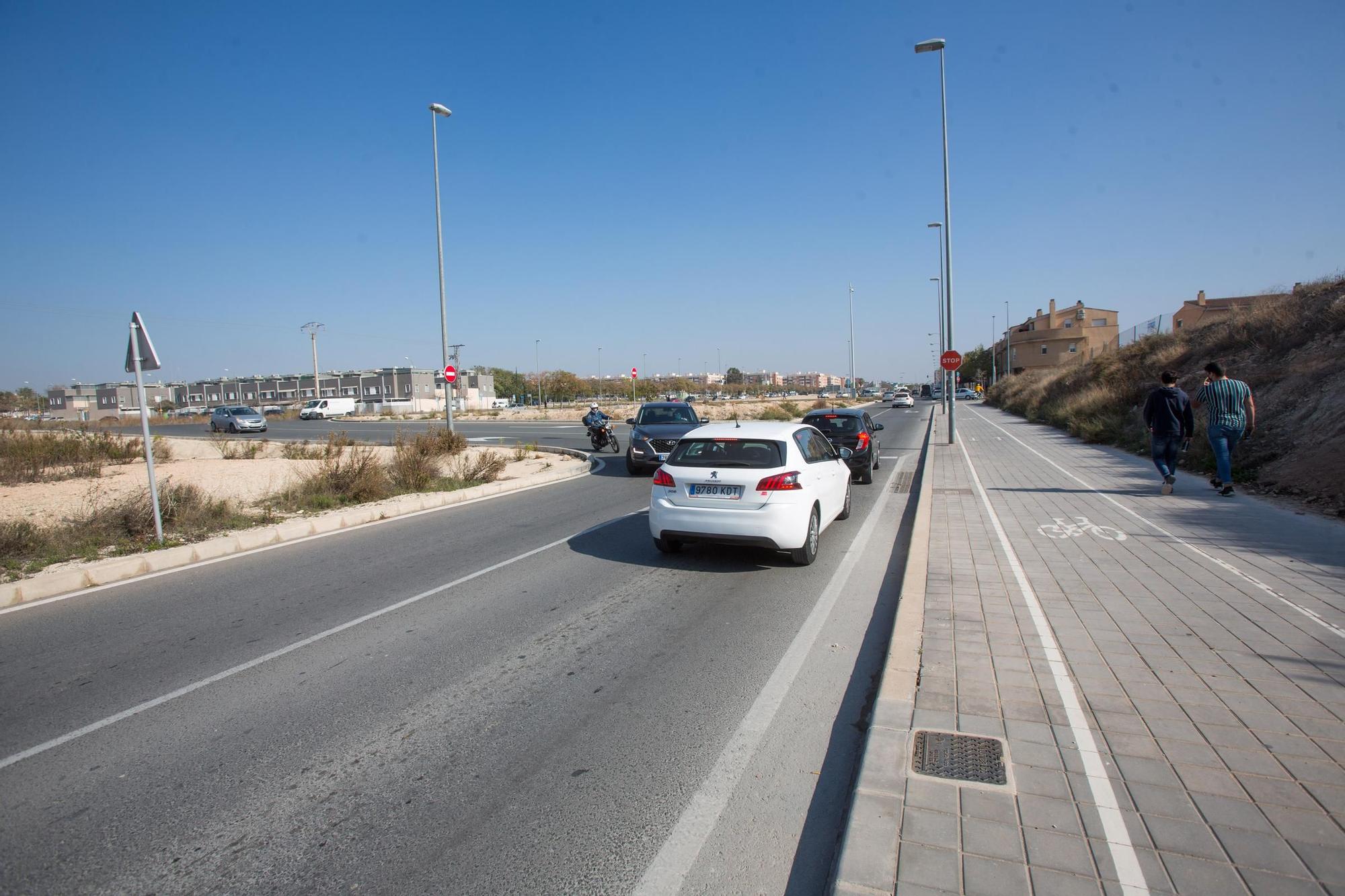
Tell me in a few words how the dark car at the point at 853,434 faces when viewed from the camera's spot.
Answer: facing away from the viewer

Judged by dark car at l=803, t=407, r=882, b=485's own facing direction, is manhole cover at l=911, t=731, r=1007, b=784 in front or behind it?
behind

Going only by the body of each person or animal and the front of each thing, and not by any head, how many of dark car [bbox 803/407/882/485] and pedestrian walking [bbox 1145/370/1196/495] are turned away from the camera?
2

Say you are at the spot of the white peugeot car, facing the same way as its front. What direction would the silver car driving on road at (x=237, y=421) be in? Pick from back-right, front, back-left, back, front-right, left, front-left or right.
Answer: left

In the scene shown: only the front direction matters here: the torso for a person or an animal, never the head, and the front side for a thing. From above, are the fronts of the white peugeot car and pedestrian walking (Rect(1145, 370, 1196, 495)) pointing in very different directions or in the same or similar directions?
same or similar directions

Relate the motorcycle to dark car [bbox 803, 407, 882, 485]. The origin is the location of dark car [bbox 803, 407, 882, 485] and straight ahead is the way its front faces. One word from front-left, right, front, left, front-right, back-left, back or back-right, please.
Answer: front-left

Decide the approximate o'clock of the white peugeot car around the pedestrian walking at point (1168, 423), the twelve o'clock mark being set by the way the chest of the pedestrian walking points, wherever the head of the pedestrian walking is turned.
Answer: The white peugeot car is roughly at 7 o'clock from the pedestrian walking.

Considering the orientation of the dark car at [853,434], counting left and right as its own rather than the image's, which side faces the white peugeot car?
back

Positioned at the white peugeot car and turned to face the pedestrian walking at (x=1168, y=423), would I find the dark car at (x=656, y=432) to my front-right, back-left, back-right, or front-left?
front-left

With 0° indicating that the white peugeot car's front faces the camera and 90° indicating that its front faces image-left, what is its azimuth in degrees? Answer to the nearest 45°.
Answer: approximately 225°

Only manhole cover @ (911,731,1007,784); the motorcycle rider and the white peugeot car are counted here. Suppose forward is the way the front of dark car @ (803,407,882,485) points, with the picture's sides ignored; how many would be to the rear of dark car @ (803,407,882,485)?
2

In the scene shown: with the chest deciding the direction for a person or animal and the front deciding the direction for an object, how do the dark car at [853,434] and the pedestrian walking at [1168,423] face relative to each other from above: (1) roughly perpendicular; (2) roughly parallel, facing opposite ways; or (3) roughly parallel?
roughly parallel

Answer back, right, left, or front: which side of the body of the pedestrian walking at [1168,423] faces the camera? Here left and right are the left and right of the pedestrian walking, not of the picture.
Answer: back

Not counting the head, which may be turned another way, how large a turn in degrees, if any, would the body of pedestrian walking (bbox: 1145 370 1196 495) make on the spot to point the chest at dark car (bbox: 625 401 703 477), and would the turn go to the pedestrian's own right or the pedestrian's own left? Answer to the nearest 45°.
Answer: approximately 90° to the pedestrian's own left
